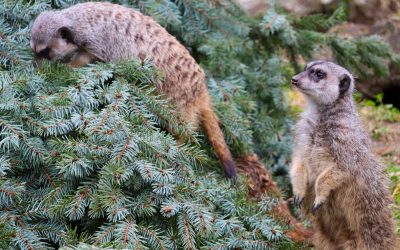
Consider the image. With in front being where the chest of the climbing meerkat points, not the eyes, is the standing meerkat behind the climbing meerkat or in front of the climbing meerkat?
behind

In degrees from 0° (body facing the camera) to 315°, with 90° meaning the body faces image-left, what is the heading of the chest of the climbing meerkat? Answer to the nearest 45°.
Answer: approximately 90°
